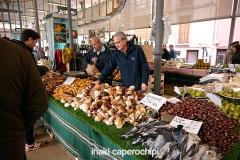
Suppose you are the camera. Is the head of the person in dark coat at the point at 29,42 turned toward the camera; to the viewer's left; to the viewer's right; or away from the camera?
to the viewer's right

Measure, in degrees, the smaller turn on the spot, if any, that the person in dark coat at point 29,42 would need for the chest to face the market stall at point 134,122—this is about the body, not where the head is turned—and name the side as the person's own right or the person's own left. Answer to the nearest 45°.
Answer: approximately 45° to the person's own right

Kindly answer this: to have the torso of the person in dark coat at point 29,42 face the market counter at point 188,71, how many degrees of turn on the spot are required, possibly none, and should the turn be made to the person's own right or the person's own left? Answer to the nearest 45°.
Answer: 0° — they already face it

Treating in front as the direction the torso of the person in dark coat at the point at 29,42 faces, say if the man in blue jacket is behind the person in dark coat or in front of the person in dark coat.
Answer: in front

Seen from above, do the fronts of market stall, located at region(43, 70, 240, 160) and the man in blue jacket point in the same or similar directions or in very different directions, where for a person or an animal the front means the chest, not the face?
same or similar directions

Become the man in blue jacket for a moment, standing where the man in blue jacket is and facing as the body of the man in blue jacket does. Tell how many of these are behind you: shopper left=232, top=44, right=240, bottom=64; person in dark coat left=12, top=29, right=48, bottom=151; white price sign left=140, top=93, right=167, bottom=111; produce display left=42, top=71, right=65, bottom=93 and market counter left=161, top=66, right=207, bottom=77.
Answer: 2

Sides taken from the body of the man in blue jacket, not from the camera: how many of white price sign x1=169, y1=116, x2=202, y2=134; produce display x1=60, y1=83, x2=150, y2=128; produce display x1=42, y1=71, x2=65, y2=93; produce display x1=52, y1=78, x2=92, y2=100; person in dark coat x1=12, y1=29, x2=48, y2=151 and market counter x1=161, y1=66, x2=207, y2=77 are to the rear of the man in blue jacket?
1

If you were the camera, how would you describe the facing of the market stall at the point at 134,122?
facing the viewer and to the left of the viewer

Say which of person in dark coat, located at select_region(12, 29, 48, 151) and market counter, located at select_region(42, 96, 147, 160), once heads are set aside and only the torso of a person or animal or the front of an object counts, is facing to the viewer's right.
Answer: the person in dark coat

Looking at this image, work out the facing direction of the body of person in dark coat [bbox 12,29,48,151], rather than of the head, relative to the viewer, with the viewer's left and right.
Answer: facing to the right of the viewer
